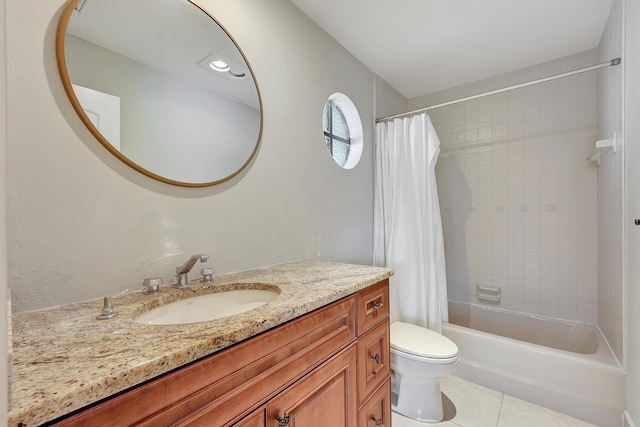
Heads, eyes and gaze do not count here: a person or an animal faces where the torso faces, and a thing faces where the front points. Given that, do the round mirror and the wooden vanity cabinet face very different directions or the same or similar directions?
same or similar directions

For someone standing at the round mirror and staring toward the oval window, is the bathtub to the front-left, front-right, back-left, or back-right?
front-right

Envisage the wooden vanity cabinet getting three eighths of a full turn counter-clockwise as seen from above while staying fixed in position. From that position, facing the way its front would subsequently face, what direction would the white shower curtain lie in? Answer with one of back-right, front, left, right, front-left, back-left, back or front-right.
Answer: front-right

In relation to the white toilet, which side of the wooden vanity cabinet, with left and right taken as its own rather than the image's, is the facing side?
left

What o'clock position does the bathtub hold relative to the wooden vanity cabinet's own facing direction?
The bathtub is roughly at 10 o'clock from the wooden vanity cabinet.

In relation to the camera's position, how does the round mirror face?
facing the viewer and to the right of the viewer

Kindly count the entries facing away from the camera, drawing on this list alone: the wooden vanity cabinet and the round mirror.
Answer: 0

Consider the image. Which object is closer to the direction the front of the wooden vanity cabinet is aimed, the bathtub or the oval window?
the bathtub

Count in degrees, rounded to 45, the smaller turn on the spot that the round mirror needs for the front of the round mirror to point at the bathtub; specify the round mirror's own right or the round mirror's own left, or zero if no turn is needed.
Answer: approximately 45° to the round mirror's own left

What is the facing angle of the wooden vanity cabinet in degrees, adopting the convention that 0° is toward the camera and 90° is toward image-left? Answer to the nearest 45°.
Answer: approximately 315°

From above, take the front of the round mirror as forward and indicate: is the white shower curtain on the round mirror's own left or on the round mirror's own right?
on the round mirror's own left
